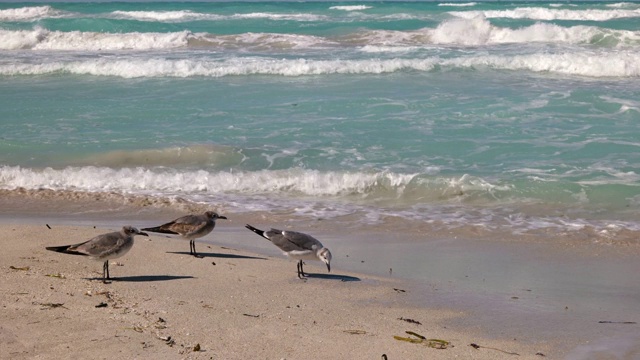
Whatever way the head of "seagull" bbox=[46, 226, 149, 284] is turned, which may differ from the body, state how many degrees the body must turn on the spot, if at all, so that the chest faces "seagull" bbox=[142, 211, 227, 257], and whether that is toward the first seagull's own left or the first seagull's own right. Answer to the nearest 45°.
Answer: approximately 45° to the first seagull's own left

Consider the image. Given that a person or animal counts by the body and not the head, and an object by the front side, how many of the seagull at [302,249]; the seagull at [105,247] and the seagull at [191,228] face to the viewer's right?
3

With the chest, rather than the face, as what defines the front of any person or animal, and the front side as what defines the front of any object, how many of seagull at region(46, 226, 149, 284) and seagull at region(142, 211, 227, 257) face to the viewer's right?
2

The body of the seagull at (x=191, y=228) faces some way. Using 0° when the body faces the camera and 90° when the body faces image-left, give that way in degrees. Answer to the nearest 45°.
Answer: approximately 270°

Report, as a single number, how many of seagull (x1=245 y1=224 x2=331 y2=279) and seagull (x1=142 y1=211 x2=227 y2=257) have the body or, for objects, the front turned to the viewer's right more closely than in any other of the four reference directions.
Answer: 2

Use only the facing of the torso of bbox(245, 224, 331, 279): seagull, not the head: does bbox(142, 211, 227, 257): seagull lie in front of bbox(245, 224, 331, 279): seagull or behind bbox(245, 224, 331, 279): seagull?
behind

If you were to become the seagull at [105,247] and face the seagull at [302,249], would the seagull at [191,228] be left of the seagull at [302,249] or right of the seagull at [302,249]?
left

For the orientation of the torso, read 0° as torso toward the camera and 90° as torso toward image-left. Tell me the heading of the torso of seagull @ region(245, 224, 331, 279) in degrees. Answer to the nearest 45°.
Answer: approximately 270°

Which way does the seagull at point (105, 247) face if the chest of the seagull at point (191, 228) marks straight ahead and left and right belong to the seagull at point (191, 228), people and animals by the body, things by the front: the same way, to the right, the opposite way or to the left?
the same way

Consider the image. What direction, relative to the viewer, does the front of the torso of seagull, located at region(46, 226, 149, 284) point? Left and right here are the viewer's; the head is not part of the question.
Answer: facing to the right of the viewer

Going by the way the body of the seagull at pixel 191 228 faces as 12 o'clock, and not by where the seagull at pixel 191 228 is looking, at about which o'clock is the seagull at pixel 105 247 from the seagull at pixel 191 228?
the seagull at pixel 105 247 is roughly at 4 o'clock from the seagull at pixel 191 228.

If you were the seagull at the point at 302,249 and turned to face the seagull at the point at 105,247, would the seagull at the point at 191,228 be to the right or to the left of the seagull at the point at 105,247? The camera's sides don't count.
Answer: right

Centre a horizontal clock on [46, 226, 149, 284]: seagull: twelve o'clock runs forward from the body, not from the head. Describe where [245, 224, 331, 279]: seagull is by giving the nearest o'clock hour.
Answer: [245, 224, 331, 279]: seagull is roughly at 12 o'clock from [46, 226, 149, 284]: seagull.

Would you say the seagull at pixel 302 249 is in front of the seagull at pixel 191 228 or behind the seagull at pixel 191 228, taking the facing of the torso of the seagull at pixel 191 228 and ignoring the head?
in front
